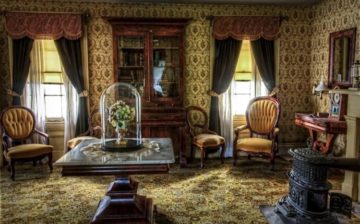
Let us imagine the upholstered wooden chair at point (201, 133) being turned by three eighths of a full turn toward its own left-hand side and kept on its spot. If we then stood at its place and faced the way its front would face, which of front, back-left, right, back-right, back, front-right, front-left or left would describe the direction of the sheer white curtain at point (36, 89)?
left

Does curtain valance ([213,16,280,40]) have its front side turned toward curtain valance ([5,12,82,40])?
no

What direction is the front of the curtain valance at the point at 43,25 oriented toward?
toward the camera

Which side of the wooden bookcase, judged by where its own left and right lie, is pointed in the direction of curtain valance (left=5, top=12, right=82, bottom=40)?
right

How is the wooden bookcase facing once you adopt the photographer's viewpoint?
facing the viewer

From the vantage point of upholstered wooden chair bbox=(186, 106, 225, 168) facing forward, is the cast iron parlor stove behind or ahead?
ahead

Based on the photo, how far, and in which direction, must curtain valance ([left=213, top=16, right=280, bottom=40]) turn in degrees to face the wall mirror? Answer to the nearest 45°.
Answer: approximately 90° to its left

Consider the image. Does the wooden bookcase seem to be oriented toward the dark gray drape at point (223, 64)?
no

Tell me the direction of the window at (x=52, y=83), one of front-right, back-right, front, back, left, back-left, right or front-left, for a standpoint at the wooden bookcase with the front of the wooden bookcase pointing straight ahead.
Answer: right

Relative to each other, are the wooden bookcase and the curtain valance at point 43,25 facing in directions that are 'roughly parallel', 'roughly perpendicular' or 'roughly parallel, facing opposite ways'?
roughly parallel

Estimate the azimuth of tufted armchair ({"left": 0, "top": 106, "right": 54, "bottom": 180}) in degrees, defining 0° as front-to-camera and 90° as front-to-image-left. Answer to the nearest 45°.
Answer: approximately 315°

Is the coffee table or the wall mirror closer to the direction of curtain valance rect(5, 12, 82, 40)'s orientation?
the coffee table

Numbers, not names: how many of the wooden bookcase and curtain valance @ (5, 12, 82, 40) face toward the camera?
2

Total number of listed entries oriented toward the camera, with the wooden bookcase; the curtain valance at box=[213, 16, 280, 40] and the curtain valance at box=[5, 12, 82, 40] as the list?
3

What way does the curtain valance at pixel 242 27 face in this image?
toward the camera

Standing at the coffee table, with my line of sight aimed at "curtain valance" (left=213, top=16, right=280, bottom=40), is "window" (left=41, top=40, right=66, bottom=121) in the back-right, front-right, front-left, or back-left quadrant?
front-left

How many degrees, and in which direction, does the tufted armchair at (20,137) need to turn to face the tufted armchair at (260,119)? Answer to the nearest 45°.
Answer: approximately 45° to its left

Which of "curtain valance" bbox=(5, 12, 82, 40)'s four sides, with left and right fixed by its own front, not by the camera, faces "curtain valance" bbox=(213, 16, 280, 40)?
left
